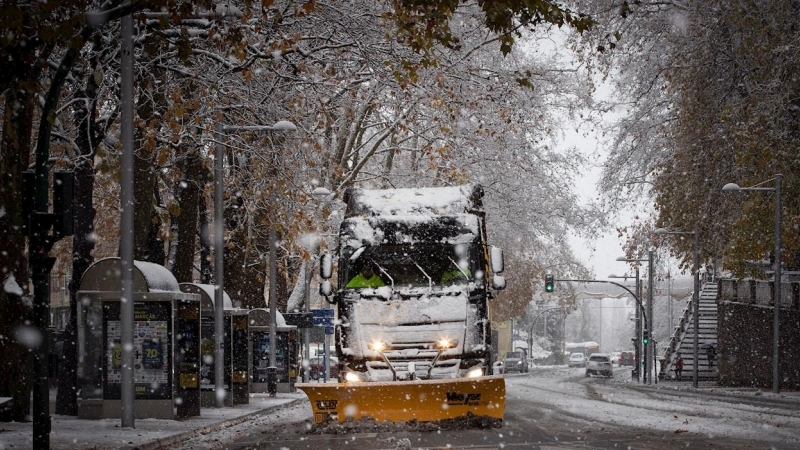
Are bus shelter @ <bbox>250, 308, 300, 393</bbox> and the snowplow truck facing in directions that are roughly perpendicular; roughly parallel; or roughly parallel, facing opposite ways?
roughly perpendicular

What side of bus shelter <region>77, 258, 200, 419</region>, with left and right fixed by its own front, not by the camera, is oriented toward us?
right

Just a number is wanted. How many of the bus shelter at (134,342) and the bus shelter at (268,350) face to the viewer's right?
2

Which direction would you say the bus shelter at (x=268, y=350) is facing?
to the viewer's right

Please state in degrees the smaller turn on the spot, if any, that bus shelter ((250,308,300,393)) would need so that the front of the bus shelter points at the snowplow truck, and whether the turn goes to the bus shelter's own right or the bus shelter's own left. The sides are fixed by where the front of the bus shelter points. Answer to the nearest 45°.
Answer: approximately 90° to the bus shelter's own right

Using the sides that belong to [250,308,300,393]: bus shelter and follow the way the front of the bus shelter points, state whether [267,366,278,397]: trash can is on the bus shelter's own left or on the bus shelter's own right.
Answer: on the bus shelter's own right

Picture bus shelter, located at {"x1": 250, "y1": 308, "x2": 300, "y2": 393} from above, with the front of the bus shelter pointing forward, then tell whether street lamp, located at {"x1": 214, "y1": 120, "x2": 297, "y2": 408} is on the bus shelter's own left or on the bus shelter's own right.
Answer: on the bus shelter's own right

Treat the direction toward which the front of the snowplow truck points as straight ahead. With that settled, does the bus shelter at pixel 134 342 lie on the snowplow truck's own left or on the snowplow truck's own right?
on the snowplow truck's own right

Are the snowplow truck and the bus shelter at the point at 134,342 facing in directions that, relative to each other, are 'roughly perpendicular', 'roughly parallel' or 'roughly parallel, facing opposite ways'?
roughly perpendicular

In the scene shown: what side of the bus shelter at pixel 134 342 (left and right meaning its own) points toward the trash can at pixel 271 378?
left

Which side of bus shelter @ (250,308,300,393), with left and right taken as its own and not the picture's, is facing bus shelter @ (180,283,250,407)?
right
